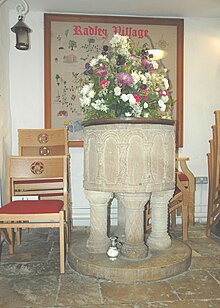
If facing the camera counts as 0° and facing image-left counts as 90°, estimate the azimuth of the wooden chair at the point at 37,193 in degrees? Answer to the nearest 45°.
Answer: approximately 0°

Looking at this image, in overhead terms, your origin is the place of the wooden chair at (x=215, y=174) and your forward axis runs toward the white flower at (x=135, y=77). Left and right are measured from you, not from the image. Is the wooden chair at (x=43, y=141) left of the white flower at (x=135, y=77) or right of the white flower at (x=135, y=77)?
right

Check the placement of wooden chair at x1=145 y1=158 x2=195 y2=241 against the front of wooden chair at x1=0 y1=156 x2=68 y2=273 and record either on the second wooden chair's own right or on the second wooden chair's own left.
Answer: on the second wooden chair's own left

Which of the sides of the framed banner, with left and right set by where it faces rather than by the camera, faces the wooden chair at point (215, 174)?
left

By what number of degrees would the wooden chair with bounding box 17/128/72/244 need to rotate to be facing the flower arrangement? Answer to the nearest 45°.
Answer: approximately 45° to its left

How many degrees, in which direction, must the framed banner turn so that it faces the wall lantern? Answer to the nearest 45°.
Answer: approximately 45° to its right

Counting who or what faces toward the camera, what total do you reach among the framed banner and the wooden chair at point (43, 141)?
2

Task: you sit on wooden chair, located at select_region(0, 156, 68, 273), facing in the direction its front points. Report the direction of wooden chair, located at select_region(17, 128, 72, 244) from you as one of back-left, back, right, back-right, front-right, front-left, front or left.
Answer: back

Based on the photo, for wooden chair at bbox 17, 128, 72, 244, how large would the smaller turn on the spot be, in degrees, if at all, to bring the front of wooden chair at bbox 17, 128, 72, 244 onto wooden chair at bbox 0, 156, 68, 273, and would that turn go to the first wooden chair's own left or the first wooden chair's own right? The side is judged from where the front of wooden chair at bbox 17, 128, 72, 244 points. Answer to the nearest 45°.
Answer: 0° — it already faces it
